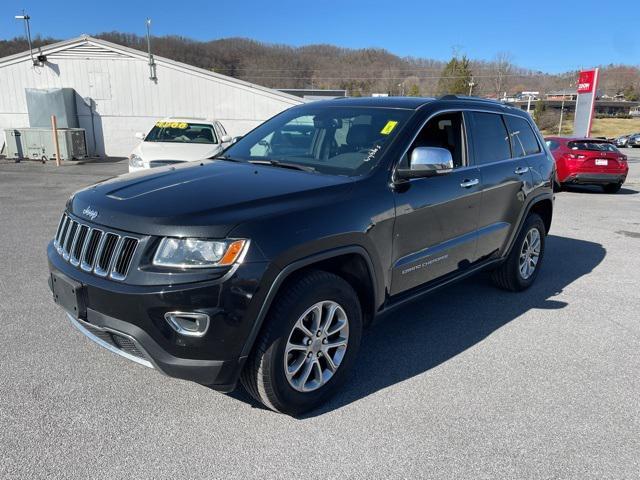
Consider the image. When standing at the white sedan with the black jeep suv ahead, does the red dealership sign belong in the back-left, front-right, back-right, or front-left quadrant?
back-left

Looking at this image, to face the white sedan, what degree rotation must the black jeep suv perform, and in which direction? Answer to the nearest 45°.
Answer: approximately 135° to its right

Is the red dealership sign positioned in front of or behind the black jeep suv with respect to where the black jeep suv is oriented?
behind

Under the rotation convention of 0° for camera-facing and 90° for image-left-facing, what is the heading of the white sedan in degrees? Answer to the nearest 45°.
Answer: approximately 45°

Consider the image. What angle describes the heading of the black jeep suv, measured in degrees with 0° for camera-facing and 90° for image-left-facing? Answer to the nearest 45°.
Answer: approximately 45°

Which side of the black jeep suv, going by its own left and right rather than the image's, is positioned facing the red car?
back

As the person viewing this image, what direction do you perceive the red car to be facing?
facing away from the viewer and to the left of the viewer

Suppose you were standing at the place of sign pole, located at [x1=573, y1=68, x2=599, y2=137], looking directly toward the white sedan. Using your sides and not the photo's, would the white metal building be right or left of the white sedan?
right

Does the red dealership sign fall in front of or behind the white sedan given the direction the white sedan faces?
behind

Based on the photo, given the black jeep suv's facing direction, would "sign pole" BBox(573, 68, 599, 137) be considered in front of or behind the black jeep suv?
behind

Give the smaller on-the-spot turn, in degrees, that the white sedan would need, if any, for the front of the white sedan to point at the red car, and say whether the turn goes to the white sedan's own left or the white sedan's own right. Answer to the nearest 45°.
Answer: approximately 135° to the white sedan's own left

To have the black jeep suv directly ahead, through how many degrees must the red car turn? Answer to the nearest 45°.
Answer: approximately 135° to its left
